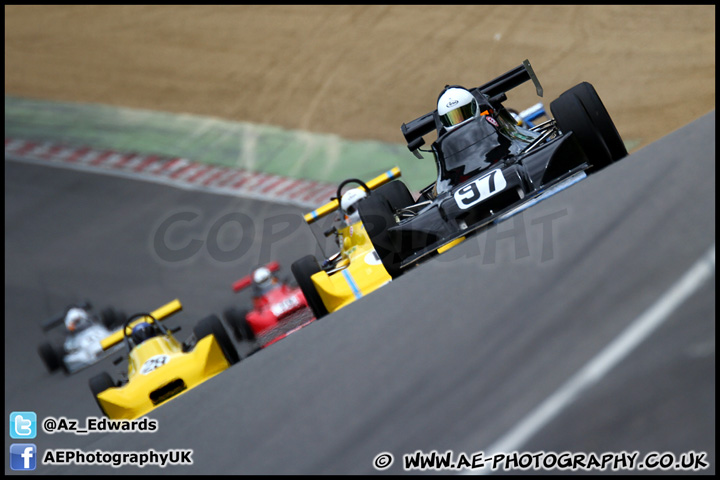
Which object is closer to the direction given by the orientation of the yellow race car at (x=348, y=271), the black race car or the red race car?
the black race car

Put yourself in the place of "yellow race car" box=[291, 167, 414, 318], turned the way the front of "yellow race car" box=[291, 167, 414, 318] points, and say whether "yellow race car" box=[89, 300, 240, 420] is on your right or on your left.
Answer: on your right

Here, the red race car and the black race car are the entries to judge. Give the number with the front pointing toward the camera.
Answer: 2

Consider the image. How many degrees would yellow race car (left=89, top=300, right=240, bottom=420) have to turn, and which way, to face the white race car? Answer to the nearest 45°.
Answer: approximately 180°

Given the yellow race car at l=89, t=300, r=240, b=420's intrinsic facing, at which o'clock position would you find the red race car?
The red race car is roughly at 7 o'clock from the yellow race car.

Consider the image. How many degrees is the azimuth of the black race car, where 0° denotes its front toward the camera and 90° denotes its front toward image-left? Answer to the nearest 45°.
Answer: approximately 0°

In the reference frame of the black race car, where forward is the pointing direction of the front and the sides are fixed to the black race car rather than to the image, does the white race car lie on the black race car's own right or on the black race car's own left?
on the black race car's own right

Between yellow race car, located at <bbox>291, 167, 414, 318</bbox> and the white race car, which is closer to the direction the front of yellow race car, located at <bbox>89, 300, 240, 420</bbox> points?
the yellow race car
